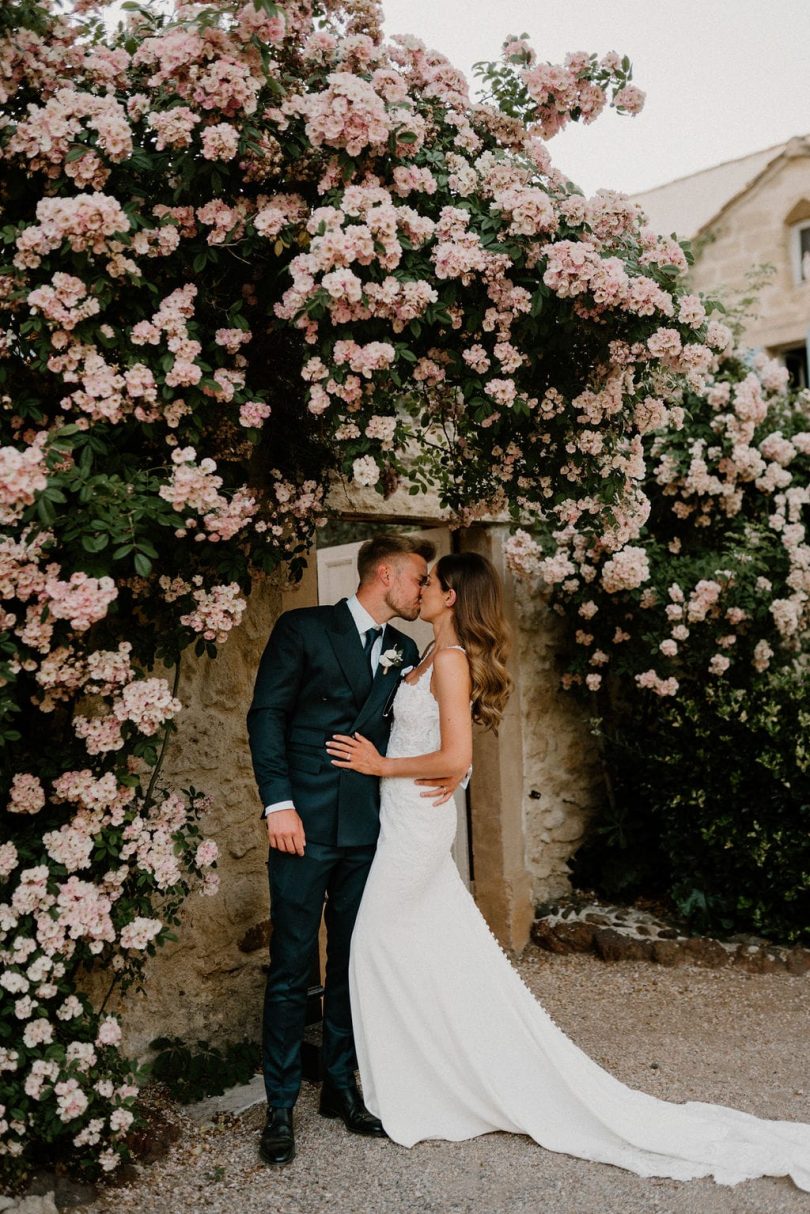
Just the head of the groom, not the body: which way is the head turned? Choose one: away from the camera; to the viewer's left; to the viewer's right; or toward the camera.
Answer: to the viewer's right

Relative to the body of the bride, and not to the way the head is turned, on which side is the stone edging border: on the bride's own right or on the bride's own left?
on the bride's own right

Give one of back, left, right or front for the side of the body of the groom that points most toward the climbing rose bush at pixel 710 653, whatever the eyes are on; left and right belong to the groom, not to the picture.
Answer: left

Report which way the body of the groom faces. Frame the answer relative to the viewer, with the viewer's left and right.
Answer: facing the viewer and to the right of the viewer

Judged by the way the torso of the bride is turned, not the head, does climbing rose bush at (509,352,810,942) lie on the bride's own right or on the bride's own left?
on the bride's own right

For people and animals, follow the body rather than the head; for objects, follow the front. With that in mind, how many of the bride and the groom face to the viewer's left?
1

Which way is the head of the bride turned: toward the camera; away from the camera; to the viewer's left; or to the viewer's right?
to the viewer's left

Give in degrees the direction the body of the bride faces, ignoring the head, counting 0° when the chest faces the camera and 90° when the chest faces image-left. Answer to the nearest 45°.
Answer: approximately 90°
